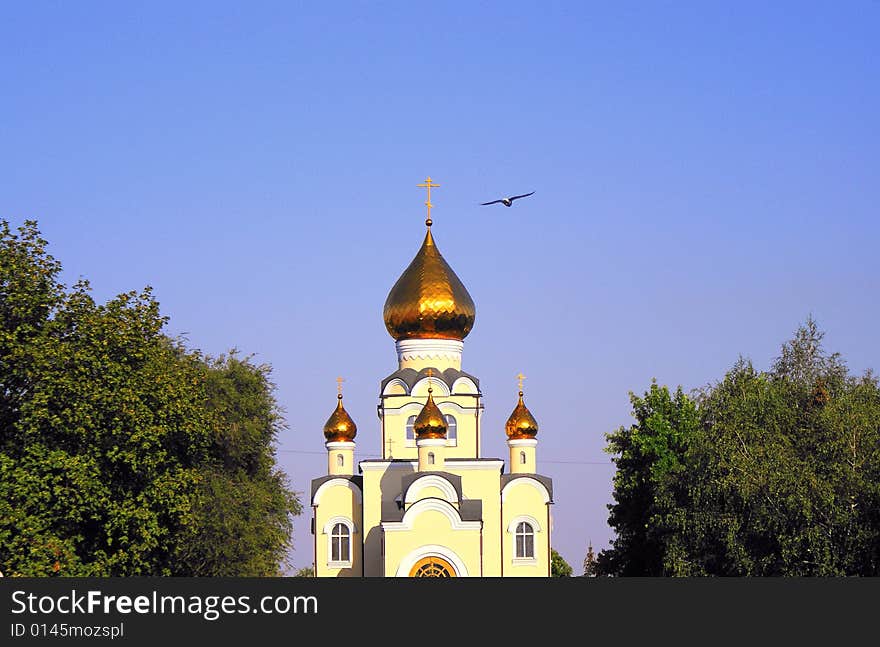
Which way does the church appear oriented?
toward the camera

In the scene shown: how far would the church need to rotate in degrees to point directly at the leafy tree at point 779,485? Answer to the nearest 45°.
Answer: approximately 45° to its left

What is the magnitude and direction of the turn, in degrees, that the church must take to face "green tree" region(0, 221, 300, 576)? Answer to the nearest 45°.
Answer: approximately 45° to its right

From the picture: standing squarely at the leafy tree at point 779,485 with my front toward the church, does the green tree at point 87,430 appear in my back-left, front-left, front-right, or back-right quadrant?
front-left

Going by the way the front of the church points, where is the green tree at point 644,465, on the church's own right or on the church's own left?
on the church's own left
